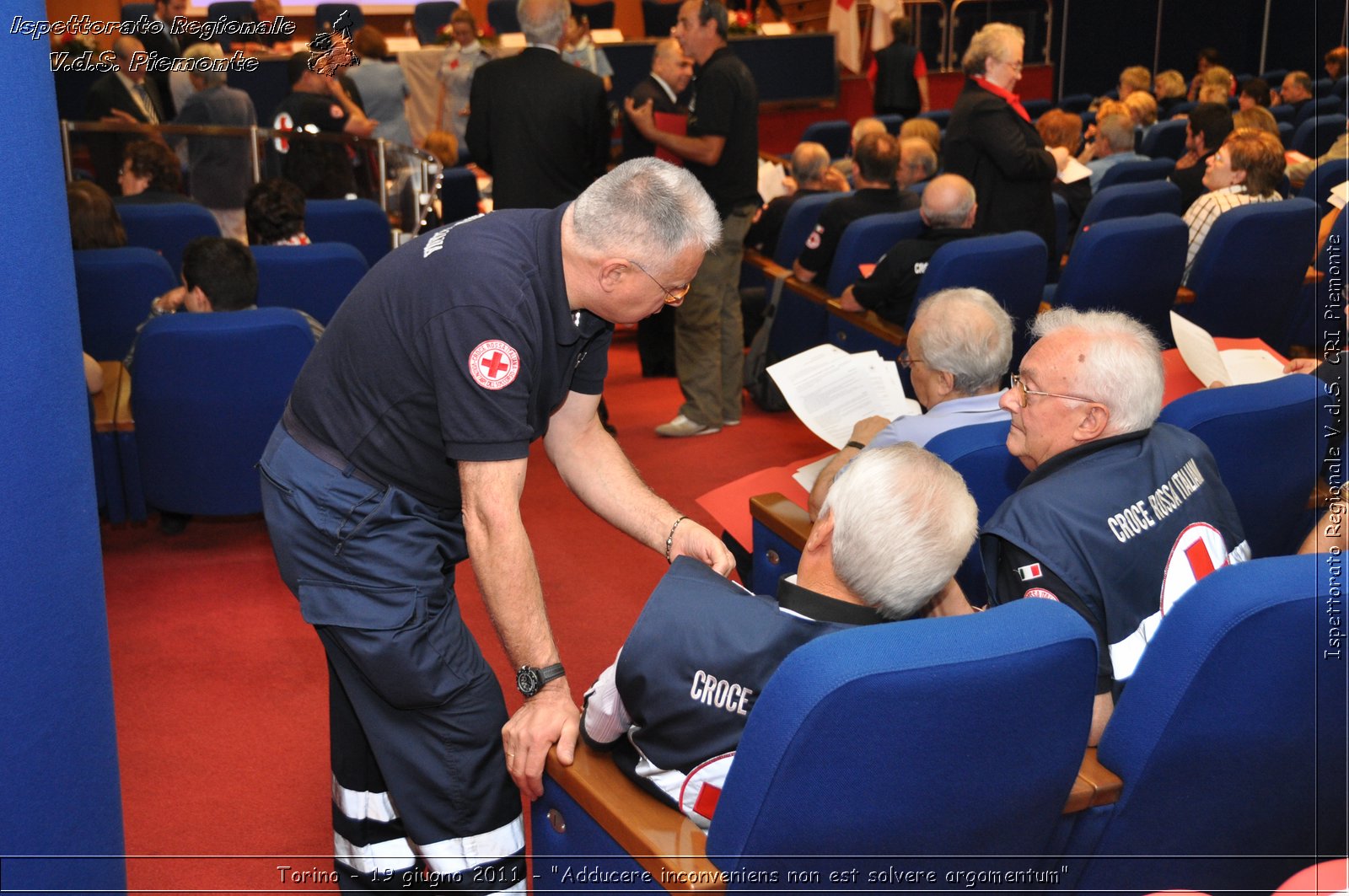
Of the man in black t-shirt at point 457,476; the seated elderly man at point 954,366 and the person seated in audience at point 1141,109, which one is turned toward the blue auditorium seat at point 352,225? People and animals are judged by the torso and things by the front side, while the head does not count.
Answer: the seated elderly man

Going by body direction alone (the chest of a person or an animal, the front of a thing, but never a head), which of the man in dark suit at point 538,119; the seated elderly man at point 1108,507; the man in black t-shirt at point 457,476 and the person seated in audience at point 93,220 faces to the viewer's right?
the man in black t-shirt

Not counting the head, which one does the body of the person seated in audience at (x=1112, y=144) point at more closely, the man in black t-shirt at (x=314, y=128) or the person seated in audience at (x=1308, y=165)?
the man in black t-shirt

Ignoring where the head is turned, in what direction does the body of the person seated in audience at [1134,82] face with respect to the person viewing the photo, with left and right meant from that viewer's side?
facing away from the viewer and to the left of the viewer

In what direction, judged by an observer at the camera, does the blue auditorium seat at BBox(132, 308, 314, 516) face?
facing away from the viewer

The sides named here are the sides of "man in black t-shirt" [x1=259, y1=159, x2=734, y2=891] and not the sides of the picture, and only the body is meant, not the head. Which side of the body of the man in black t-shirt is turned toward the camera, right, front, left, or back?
right

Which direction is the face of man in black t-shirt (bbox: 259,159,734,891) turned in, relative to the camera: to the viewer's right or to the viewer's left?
to the viewer's right

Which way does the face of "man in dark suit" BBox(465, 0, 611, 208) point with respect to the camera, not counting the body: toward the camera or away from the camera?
away from the camera

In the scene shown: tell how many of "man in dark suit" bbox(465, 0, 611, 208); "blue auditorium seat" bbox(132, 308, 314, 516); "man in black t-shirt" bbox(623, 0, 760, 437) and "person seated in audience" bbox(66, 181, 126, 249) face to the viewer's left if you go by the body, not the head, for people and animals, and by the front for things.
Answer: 1

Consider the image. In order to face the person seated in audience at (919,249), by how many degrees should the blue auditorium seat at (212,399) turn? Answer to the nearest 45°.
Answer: approximately 90° to its right

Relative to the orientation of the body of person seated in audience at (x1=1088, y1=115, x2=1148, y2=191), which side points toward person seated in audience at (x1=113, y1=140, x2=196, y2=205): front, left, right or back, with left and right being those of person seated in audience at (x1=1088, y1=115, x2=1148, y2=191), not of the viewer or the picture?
left

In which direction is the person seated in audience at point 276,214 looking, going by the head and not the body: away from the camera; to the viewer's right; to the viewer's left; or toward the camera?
away from the camera

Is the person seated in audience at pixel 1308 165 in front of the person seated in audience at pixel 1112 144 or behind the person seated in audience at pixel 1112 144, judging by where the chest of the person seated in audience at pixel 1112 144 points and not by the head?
behind

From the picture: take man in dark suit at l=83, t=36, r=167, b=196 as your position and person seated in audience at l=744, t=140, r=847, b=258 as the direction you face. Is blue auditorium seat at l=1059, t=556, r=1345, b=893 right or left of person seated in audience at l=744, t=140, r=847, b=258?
right

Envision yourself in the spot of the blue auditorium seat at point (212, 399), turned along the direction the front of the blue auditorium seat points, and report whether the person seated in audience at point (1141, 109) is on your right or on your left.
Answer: on your right

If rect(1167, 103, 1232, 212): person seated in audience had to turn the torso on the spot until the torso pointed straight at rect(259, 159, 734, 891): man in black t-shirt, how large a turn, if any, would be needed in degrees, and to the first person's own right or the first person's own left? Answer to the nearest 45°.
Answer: approximately 135° to the first person's own left

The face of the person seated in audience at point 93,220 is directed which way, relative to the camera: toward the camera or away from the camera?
away from the camera
